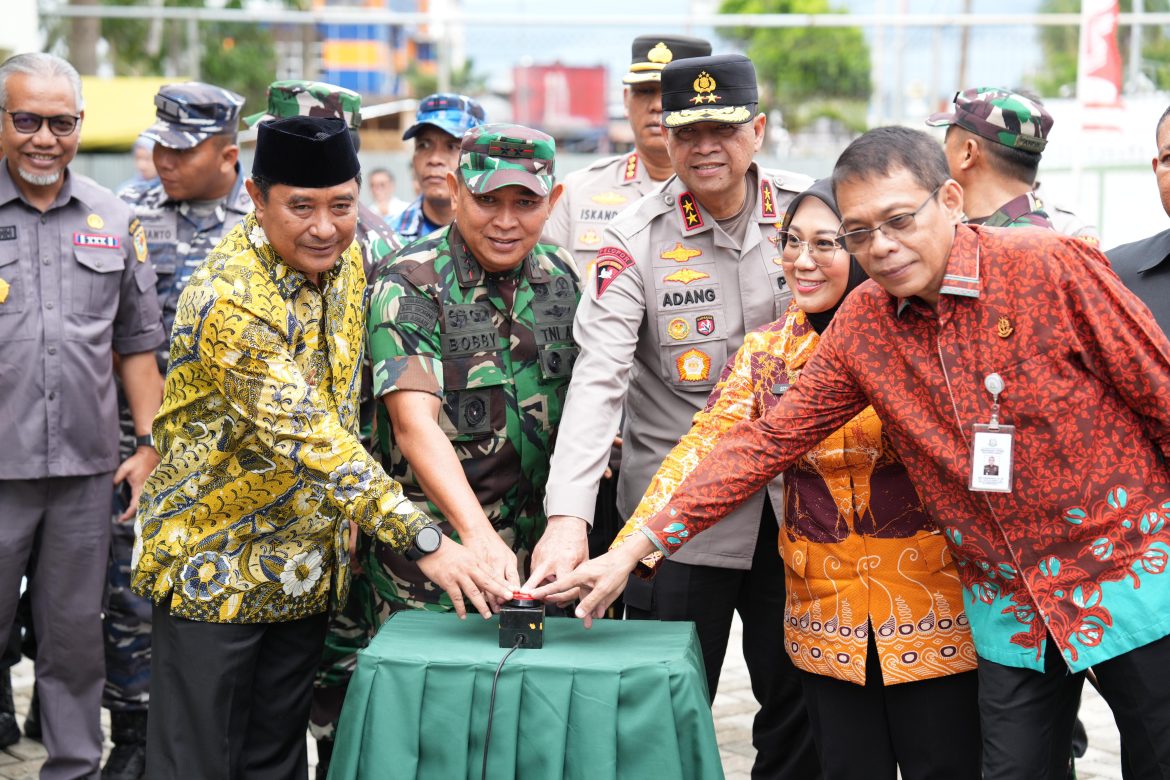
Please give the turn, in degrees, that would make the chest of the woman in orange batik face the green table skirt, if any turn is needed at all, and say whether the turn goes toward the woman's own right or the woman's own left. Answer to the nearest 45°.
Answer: approximately 45° to the woman's own right

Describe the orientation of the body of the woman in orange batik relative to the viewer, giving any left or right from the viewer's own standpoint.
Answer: facing the viewer

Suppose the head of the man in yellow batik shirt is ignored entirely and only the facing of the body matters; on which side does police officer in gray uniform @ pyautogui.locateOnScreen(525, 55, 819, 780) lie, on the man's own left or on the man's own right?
on the man's own left

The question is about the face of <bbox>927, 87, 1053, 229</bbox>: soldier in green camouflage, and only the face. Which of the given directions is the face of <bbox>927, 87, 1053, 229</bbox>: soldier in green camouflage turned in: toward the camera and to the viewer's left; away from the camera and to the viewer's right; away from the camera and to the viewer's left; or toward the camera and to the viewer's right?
away from the camera and to the viewer's left

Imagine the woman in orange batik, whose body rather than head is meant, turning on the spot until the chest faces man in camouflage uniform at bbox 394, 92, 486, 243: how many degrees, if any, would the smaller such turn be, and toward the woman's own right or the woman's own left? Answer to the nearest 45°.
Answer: approximately 135° to the woman's own right

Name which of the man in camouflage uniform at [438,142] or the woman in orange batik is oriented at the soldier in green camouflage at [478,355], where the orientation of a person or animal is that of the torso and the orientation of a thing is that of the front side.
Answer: the man in camouflage uniform

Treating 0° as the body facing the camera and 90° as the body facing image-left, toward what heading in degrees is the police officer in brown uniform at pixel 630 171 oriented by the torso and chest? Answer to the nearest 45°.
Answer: approximately 0°

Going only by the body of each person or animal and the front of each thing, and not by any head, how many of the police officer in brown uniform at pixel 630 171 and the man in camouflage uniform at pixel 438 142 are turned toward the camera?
2

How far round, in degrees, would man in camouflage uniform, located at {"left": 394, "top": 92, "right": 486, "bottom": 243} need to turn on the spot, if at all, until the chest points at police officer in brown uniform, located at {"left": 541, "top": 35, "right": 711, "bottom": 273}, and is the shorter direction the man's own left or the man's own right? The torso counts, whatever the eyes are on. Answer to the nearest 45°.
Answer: approximately 45° to the man's own left

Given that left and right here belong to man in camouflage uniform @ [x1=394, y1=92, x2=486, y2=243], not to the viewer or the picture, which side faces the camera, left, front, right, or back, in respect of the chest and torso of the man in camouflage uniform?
front

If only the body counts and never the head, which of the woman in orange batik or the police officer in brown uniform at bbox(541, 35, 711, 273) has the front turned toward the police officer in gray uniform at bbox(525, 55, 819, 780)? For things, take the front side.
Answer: the police officer in brown uniform at bbox(541, 35, 711, 273)

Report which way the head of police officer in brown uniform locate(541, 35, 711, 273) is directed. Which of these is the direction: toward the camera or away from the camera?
toward the camera

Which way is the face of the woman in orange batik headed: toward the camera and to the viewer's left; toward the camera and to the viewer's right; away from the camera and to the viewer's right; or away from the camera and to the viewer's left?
toward the camera and to the viewer's left

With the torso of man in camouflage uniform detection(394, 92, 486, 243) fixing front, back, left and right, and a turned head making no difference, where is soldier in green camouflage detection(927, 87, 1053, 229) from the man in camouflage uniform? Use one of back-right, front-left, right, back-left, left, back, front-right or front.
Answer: front-left
